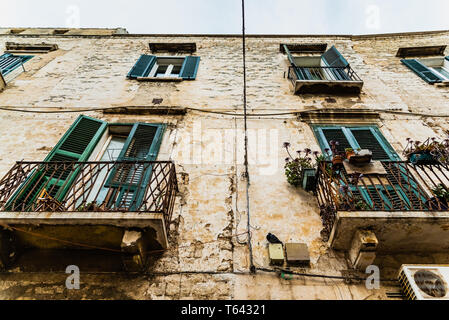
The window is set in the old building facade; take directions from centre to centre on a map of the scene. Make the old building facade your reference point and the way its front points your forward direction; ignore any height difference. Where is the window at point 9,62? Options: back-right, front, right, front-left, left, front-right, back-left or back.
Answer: right

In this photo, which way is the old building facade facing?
toward the camera
